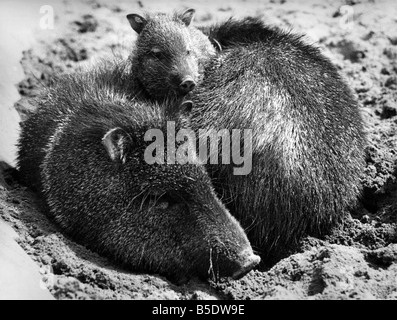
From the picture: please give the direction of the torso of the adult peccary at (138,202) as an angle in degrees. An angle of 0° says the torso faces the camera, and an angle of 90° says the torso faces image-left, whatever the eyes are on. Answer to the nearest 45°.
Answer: approximately 315°

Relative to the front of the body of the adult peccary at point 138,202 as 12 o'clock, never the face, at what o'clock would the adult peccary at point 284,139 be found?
the adult peccary at point 284,139 is roughly at 10 o'clock from the adult peccary at point 138,202.
